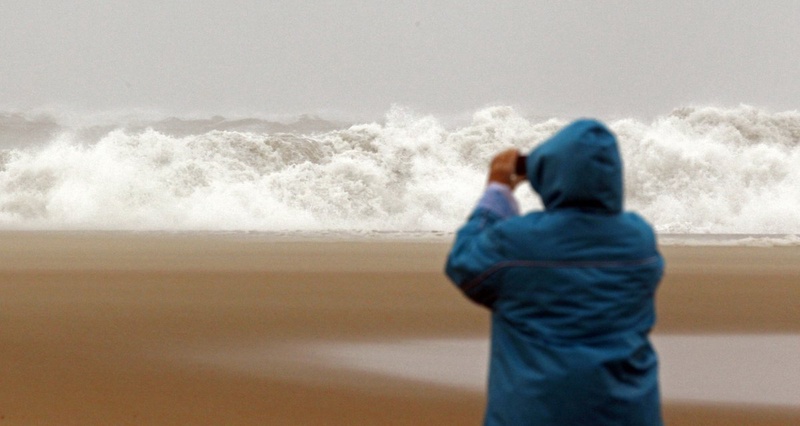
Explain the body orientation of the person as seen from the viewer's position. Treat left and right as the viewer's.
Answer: facing away from the viewer and to the left of the viewer
